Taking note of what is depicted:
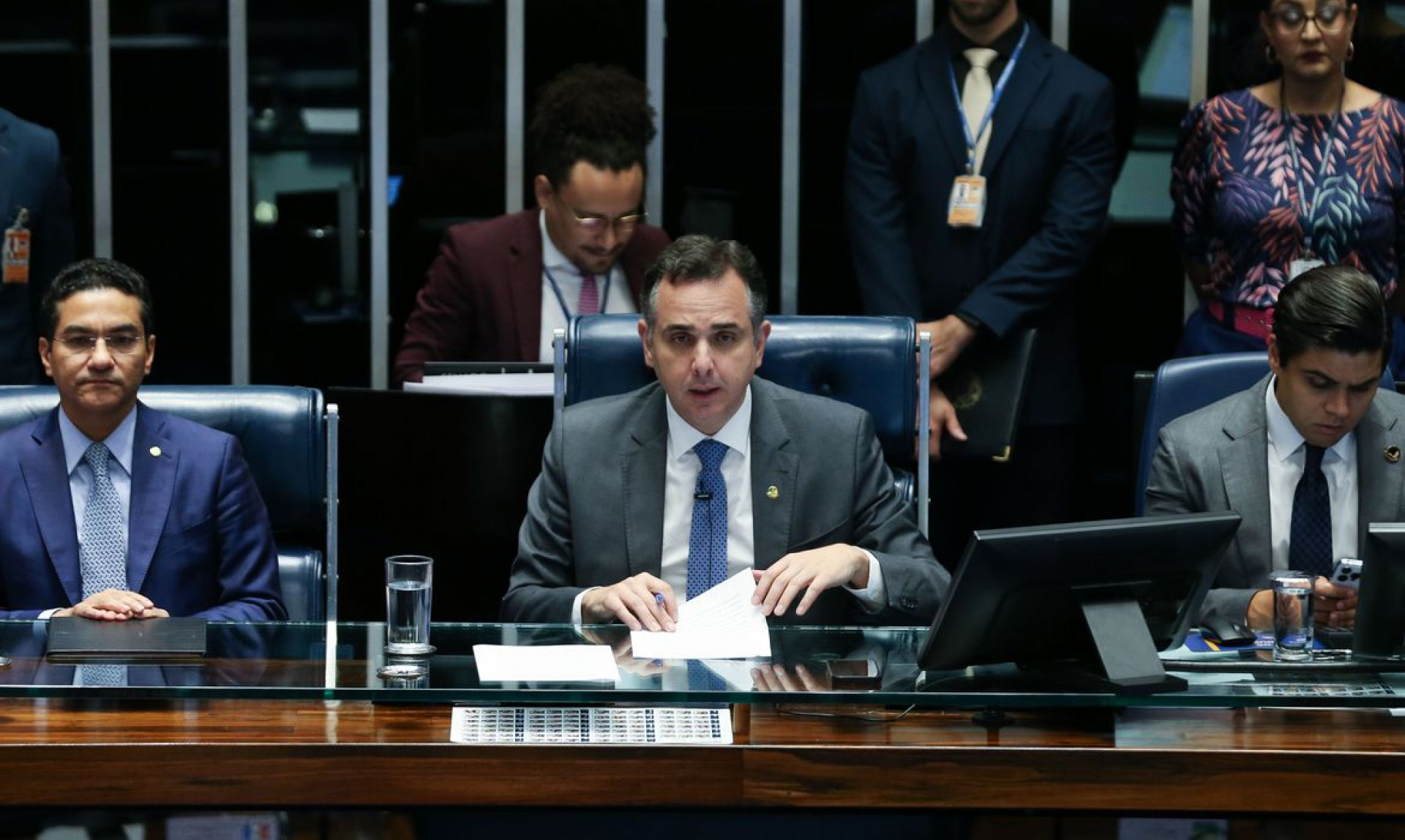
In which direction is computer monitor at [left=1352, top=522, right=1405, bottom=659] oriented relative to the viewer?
away from the camera

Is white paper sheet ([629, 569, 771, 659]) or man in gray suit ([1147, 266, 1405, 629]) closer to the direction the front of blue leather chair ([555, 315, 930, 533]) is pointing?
the white paper sheet

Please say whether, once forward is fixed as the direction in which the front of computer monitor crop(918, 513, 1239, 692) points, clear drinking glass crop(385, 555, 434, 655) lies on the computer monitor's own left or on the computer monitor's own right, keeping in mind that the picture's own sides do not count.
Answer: on the computer monitor's own left

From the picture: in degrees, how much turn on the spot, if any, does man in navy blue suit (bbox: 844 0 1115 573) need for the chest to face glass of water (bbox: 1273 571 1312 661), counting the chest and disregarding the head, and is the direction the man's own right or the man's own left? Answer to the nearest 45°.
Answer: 0° — they already face it
